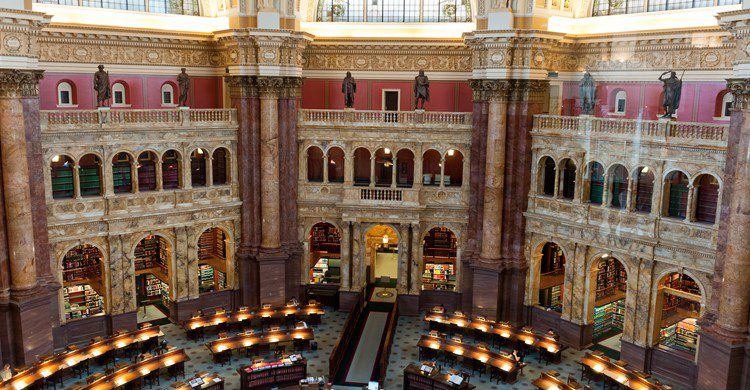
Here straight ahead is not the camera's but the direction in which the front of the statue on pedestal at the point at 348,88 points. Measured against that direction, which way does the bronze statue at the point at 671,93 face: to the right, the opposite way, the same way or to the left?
to the right

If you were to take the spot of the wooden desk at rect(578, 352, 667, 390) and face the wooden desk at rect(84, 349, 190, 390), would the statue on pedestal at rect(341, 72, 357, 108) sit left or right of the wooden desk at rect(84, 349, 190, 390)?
right

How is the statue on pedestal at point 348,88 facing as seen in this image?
toward the camera

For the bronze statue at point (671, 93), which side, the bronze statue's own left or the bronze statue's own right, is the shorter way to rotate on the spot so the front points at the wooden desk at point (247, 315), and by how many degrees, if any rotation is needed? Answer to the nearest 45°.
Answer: approximately 45° to the bronze statue's own right

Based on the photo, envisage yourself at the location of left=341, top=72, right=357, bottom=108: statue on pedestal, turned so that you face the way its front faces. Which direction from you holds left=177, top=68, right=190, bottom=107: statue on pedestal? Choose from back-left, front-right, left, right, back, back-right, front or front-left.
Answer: right

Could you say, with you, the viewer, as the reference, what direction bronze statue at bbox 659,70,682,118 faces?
facing the viewer and to the left of the viewer

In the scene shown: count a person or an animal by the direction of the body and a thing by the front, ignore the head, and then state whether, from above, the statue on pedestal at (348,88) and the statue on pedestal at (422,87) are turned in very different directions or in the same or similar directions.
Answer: same or similar directions

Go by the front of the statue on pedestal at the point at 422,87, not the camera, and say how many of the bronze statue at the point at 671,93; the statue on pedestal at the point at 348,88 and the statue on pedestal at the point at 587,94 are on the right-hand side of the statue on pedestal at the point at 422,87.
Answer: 1

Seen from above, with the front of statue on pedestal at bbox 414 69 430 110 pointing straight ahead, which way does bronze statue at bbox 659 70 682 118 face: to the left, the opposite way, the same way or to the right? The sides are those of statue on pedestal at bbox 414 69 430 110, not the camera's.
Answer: to the right

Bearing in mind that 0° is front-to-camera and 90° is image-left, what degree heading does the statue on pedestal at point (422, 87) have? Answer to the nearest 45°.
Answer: approximately 0°

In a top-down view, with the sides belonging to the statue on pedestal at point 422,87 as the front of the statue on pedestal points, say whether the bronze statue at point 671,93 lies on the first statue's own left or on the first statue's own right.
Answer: on the first statue's own left

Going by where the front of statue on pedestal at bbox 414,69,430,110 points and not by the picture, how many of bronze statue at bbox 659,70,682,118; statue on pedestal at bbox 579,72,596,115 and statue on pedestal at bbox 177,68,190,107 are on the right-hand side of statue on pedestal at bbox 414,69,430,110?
1

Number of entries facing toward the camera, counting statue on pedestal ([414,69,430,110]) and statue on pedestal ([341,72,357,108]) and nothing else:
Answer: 2

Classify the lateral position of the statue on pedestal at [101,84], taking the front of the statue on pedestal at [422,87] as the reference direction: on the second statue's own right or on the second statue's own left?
on the second statue's own right
